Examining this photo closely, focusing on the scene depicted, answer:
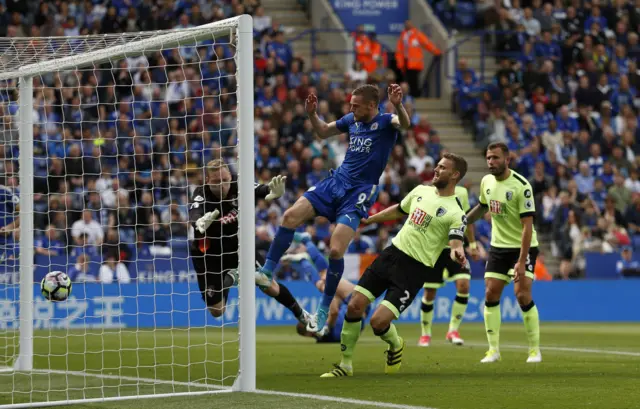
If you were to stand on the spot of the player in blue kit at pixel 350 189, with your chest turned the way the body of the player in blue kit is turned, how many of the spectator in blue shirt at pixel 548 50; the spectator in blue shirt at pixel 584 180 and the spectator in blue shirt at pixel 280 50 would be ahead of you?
0

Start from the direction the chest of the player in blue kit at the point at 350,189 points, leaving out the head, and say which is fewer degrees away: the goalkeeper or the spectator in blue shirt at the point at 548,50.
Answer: the goalkeeper

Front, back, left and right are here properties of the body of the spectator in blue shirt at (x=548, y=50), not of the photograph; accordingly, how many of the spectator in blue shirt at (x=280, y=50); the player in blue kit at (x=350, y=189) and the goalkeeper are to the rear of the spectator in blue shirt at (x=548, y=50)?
0

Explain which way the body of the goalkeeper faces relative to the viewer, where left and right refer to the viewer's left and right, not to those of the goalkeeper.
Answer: facing the viewer and to the right of the viewer

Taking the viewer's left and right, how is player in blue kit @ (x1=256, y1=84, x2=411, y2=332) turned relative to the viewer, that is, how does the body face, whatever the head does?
facing the viewer and to the left of the viewer

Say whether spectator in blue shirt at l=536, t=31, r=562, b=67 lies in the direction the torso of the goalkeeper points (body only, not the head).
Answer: no

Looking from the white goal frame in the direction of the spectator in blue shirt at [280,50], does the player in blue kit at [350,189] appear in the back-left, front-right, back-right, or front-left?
front-right

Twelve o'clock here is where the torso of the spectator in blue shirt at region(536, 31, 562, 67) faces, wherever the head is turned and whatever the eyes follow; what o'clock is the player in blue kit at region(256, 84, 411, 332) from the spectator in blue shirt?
The player in blue kit is roughly at 12 o'clock from the spectator in blue shirt.

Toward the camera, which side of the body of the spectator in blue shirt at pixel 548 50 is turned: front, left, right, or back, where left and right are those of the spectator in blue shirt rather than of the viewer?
front

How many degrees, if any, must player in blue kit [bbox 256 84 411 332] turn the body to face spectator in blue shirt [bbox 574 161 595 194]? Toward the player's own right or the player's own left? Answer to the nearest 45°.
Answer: approximately 135° to the player's own right

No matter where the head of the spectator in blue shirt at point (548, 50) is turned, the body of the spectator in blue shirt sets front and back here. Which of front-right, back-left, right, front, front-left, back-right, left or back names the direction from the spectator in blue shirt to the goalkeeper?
front

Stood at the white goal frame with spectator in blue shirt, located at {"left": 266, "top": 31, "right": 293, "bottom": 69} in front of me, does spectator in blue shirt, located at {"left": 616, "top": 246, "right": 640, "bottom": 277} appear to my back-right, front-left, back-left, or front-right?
front-right

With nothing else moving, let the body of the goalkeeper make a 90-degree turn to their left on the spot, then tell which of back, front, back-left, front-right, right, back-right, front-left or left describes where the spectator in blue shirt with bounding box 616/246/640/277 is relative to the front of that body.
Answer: front

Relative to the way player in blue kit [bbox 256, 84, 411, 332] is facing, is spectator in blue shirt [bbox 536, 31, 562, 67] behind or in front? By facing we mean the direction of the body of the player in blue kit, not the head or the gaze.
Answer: behind

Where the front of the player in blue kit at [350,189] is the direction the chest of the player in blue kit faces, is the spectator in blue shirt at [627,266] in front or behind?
behind

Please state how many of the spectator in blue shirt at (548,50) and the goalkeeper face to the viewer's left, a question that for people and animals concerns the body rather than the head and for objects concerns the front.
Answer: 0

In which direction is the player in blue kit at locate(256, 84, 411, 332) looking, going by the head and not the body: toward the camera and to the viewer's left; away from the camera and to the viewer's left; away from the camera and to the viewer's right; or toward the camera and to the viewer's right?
toward the camera and to the viewer's left

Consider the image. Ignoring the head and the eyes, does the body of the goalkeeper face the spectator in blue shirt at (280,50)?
no
